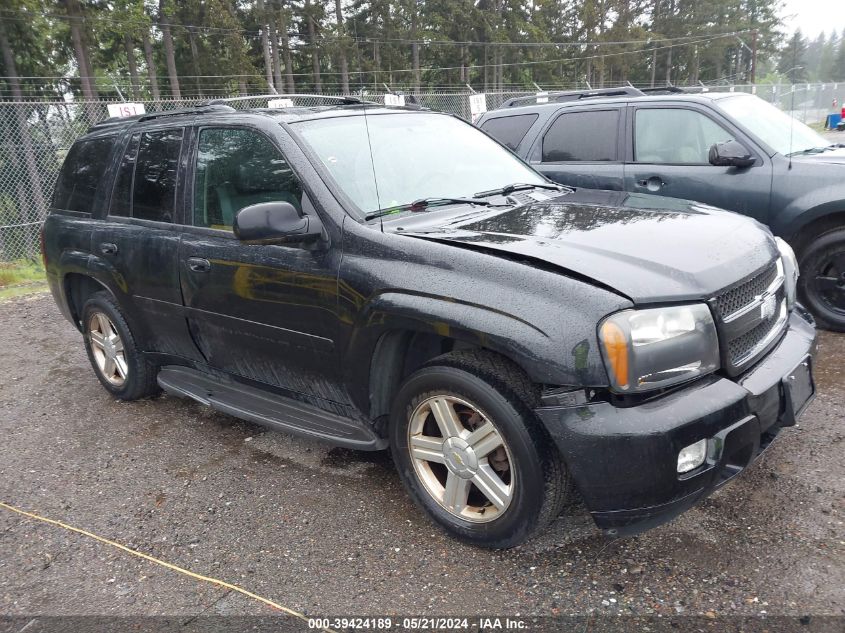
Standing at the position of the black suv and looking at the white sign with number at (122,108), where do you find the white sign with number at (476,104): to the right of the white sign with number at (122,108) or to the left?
right

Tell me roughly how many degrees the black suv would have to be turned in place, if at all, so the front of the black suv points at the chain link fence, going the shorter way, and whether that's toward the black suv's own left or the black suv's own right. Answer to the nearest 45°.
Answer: approximately 180°

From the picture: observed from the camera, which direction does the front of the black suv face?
facing the viewer and to the right of the viewer

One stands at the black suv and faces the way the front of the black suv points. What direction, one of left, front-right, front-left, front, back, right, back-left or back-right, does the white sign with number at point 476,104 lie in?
back-left

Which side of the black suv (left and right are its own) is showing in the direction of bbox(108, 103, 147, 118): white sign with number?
back

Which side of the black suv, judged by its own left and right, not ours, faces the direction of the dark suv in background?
left
